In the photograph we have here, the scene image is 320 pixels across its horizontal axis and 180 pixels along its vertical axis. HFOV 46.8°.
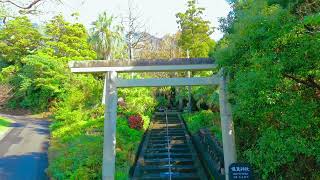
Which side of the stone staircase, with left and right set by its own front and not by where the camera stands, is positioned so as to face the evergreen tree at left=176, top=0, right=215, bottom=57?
back

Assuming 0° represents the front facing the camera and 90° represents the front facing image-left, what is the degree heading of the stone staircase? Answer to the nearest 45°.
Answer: approximately 0°

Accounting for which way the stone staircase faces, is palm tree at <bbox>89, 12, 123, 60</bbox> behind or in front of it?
behind

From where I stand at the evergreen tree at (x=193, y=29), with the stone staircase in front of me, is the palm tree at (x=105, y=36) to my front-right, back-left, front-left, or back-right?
front-right
